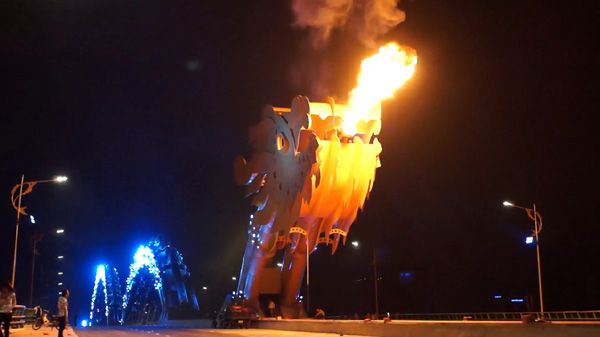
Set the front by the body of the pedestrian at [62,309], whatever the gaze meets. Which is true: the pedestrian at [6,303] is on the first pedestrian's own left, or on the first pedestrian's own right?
on the first pedestrian's own right
